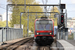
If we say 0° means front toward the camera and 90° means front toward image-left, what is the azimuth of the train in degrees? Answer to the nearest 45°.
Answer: approximately 0°
